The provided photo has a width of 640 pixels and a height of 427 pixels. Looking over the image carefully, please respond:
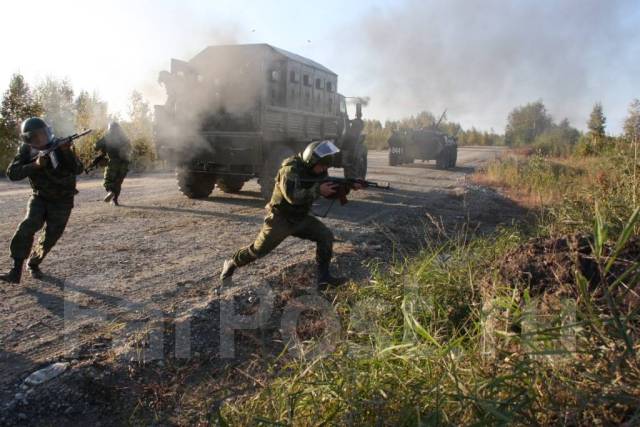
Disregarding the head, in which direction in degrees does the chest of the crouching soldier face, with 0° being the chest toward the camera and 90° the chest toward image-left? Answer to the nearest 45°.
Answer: approximately 270°

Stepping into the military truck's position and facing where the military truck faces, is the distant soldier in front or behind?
behind

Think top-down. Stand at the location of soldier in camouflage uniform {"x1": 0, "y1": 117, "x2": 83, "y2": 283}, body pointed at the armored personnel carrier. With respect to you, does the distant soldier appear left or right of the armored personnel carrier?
left

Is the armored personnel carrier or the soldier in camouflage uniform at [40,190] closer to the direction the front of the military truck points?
the armored personnel carrier

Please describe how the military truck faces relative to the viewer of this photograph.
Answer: facing away from the viewer and to the right of the viewer

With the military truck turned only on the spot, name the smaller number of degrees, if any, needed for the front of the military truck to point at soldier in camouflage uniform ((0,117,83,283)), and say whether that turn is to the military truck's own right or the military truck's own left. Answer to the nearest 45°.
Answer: approximately 135° to the military truck's own right

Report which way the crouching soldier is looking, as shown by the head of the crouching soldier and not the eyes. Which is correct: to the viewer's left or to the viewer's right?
to the viewer's right

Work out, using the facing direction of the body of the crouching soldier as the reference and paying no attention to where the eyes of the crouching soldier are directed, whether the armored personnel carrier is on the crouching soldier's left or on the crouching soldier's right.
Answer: on the crouching soldier's left

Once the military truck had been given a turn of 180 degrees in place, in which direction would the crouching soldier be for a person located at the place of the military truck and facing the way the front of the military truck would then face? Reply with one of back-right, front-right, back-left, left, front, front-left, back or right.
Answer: front-left

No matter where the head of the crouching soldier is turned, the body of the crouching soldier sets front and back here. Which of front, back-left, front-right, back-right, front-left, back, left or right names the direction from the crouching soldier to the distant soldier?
back-left
